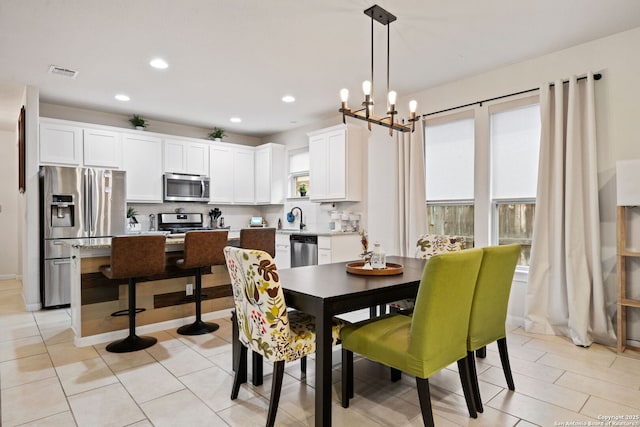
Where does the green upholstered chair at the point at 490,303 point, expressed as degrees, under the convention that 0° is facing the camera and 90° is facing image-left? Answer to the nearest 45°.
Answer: approximately 135°

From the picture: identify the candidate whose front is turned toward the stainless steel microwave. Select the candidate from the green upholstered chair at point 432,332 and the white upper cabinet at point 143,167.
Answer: the green upholstered chair

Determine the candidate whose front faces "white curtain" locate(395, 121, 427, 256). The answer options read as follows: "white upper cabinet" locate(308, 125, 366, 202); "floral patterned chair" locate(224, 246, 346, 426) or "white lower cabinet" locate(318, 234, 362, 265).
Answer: the floral patterned chair

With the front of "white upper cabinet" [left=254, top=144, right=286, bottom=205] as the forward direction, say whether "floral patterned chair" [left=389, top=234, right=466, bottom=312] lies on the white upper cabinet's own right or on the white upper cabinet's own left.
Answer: on the white upper cabinet's own left

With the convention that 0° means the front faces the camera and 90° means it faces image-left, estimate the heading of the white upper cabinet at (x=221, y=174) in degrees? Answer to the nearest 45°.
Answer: approximately 0°

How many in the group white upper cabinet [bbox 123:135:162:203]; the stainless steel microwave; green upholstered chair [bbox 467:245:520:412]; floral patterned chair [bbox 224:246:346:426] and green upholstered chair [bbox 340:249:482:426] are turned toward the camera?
2

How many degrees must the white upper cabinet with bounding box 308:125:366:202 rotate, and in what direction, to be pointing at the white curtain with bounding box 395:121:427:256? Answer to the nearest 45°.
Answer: approximately 90° to its left
